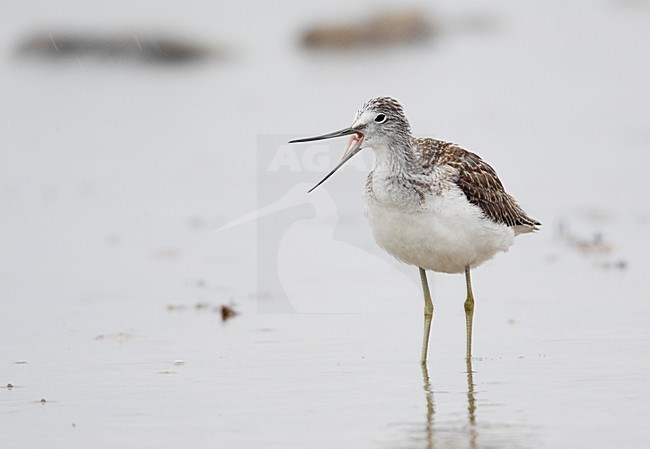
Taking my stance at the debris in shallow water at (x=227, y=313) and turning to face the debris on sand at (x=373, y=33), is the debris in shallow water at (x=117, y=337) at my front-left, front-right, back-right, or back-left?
back-left

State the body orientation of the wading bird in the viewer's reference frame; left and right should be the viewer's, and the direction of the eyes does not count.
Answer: facing the viewer and to the left of the viewer

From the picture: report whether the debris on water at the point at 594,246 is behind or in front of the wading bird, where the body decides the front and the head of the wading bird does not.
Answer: behind

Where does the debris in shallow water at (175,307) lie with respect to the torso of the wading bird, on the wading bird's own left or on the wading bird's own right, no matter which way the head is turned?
on the wading bird's own right

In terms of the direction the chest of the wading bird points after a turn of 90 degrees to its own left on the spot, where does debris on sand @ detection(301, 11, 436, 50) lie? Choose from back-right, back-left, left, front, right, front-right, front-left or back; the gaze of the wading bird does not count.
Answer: back-left

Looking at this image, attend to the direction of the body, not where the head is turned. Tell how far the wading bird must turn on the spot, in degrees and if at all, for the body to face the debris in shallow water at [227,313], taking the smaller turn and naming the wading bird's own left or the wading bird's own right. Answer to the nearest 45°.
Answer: approximately 90° to the wading bird's own right

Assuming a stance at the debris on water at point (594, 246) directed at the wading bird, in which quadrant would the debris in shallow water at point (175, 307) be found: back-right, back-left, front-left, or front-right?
front-right
